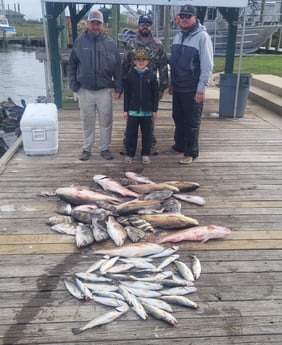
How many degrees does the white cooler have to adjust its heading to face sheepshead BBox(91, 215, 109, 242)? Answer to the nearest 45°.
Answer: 0° — it already faces it

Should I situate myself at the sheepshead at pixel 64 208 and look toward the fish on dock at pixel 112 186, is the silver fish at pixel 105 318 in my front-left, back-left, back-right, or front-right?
back-right

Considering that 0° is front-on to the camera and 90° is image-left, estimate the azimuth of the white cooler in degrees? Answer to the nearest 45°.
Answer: approximately 0°

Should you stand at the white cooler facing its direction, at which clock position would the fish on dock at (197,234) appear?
The fish on dock is roughly at 11 o'clock from the white cooler.

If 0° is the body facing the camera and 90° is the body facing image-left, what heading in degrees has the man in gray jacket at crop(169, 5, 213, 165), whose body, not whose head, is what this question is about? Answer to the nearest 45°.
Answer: approximately 45°

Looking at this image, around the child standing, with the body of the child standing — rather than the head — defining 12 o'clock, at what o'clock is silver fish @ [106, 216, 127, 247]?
The silver fish is roughly at 12 o'clock from the child standing.

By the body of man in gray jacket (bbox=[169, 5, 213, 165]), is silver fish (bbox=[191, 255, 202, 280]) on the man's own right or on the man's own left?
on the man's own left
